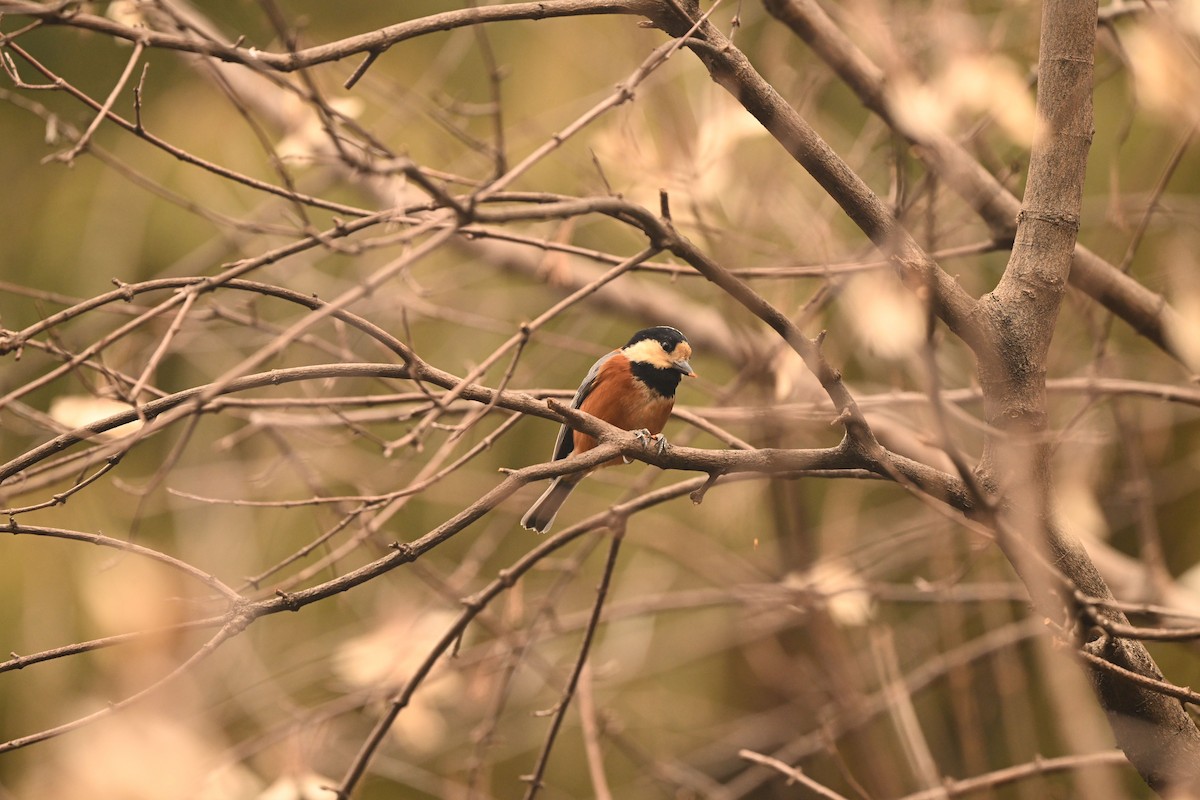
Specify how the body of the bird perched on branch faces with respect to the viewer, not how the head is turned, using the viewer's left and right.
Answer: facing the viewer and to the right of the viewer
